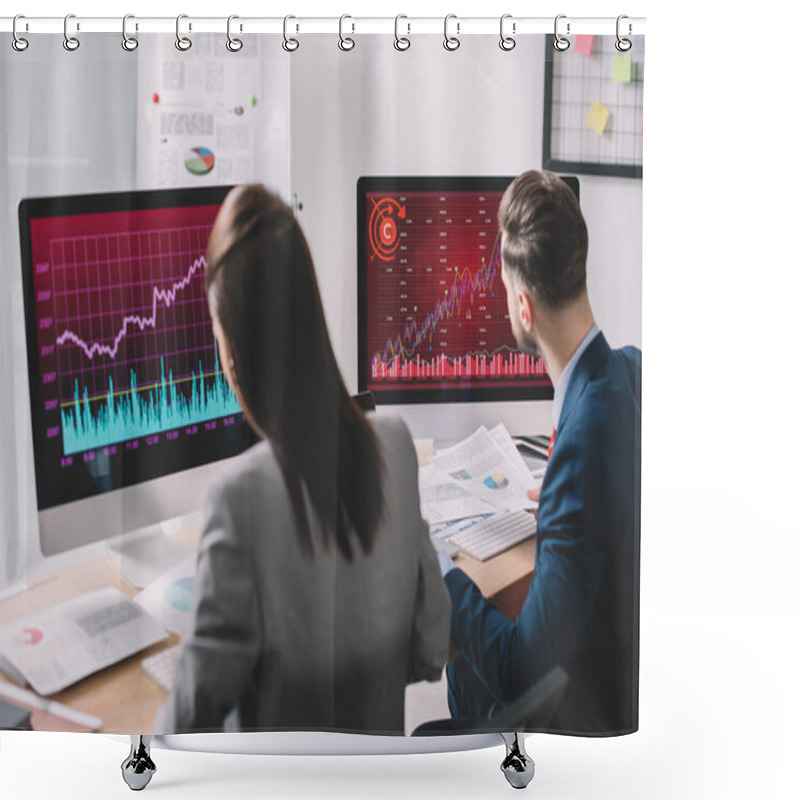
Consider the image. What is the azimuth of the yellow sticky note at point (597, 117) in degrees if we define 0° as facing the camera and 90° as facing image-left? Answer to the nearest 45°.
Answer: approximately 0°
